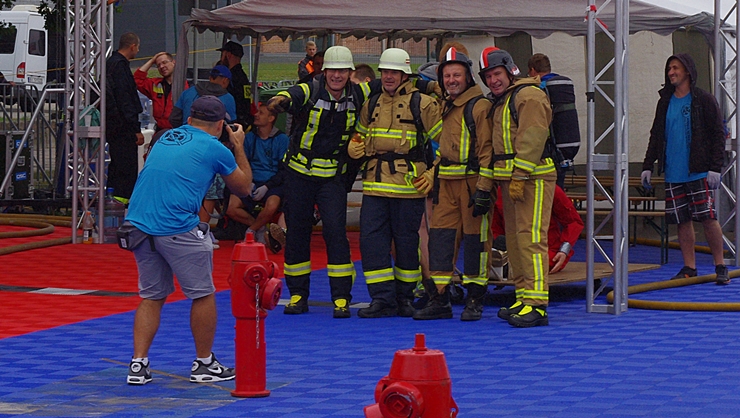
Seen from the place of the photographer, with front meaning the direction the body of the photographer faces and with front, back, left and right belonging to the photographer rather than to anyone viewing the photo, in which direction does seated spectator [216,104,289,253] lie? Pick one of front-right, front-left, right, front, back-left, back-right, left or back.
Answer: front-left

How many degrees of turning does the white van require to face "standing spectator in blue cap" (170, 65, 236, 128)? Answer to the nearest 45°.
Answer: approximately 135° to its left

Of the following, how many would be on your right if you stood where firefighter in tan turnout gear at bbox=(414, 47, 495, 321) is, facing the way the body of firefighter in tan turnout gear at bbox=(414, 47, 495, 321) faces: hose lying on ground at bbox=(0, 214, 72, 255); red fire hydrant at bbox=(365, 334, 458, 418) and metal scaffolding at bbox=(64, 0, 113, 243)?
2

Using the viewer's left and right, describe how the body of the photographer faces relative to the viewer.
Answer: facing away from the viewer and to the right of the viewer

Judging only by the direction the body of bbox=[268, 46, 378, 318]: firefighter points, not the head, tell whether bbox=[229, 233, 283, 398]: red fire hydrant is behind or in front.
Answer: in front

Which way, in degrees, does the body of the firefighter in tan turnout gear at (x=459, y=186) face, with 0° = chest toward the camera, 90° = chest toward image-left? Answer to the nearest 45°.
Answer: approximately 45°
